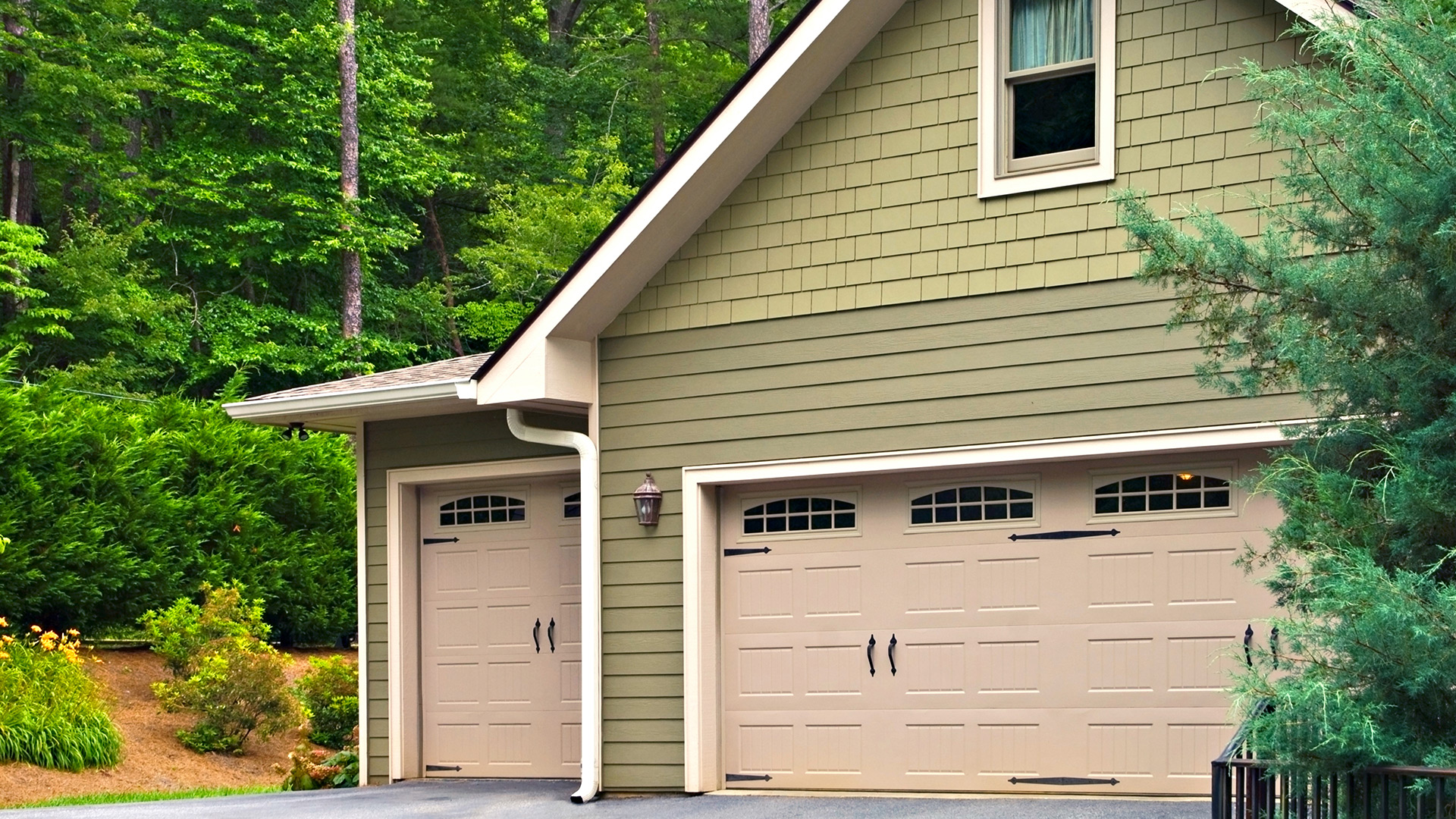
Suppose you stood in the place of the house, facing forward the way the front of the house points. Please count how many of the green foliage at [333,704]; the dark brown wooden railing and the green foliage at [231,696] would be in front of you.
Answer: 1

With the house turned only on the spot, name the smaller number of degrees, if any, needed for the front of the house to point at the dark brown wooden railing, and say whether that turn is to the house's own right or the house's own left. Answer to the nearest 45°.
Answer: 0° — it already faces it

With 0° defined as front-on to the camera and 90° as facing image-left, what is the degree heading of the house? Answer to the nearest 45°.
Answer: approximately 0°
